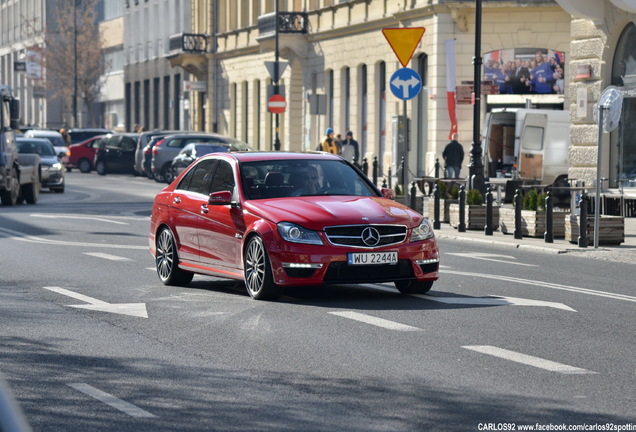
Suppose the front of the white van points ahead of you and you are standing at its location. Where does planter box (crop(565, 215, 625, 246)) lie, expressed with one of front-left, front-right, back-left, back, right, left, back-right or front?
back-right

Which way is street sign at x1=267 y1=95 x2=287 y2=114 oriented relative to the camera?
toward the camera

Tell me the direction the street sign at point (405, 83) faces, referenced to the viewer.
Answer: facing the viewer

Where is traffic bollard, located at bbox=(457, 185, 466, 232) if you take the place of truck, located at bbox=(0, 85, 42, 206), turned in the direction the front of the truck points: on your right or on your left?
on your left

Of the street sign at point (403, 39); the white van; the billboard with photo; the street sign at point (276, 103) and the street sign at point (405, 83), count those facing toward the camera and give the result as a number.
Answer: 4

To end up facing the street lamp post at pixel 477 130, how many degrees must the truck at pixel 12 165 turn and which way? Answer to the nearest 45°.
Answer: approximately 90° to its left

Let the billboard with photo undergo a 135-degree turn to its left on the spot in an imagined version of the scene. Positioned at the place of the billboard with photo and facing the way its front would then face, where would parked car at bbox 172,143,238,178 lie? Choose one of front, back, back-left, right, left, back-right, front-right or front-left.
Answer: back-left

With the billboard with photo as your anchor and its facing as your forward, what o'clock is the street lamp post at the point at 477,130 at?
The street lamp post is roughly at 12 o'clock from the billboard with photo.

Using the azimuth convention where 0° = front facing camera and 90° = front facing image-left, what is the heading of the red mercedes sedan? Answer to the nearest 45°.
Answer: approximately 315°

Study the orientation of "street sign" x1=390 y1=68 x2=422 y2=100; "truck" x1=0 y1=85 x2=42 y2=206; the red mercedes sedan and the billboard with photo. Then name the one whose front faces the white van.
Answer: the billboard with photo
